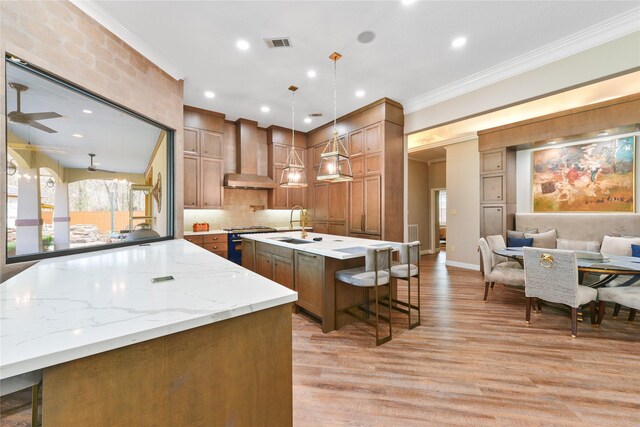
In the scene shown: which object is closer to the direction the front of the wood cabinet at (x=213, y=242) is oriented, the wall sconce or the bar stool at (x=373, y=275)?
the bar stool

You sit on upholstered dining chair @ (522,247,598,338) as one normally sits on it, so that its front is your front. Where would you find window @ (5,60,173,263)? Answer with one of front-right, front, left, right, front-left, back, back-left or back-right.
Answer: back

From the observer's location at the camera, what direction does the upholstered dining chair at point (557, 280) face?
facing away from the viewer and to the right of the viewer

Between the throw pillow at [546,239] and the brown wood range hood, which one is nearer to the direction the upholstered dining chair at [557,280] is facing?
the throw pillow

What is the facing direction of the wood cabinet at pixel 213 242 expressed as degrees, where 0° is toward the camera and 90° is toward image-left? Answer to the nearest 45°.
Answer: approximately 315°

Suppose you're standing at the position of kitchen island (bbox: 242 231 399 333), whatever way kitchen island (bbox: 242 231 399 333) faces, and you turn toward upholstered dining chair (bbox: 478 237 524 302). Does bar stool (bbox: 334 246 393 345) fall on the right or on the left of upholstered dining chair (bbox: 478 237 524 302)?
right
